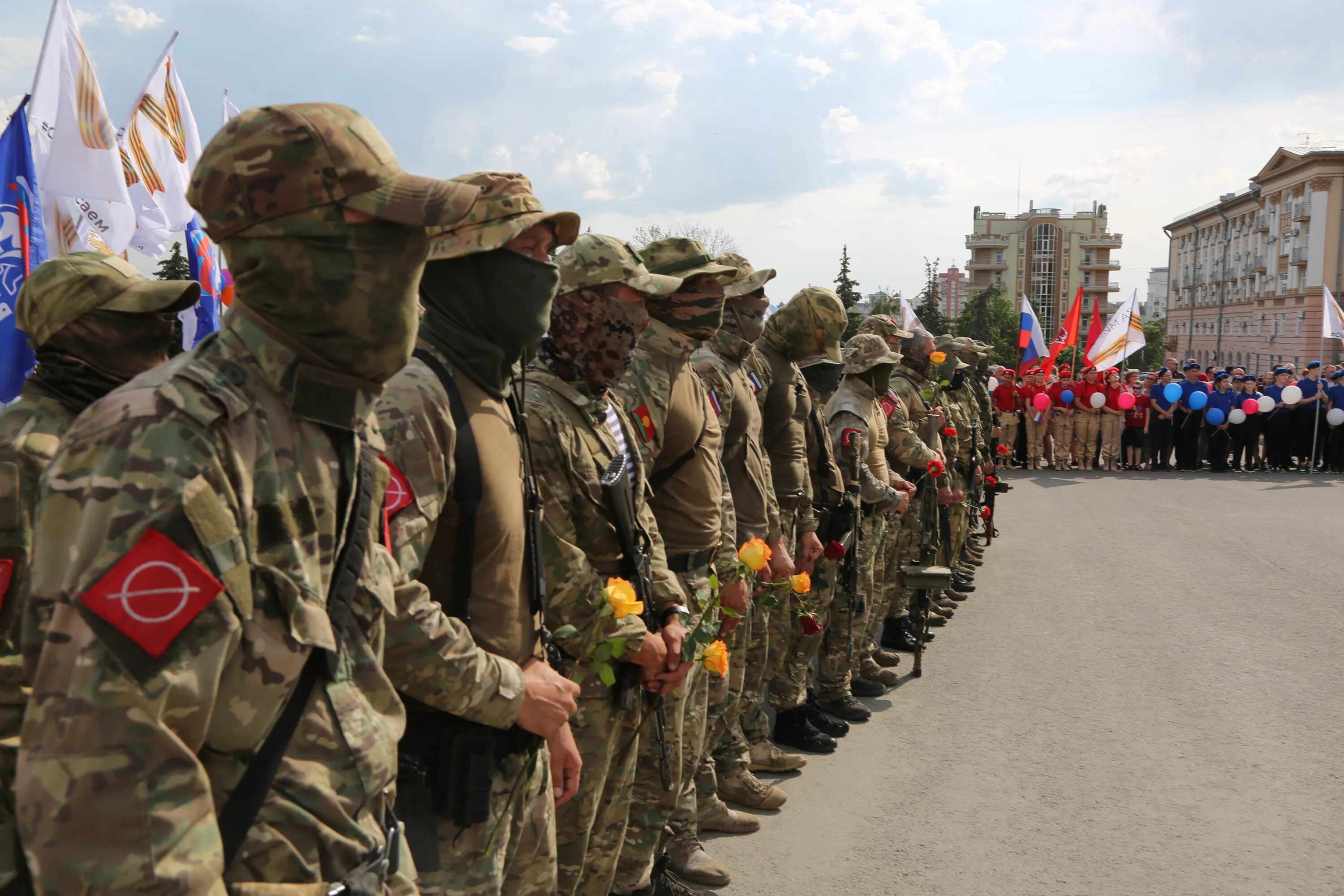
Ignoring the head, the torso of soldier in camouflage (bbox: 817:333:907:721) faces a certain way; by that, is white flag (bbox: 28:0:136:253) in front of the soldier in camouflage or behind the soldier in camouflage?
behind

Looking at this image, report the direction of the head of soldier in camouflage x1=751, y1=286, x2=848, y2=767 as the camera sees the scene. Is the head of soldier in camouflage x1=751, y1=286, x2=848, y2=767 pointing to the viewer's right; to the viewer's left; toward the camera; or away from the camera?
to the viewer's right

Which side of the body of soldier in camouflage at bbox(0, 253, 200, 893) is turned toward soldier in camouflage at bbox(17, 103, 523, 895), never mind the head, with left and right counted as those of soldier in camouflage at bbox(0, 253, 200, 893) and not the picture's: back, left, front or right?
right

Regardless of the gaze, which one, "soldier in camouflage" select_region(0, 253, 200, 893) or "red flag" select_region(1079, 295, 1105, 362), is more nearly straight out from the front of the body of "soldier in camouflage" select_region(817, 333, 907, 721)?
the red flag

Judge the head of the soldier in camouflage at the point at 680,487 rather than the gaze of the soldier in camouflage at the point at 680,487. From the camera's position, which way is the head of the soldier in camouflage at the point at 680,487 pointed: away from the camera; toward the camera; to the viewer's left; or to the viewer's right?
to the viewer's right

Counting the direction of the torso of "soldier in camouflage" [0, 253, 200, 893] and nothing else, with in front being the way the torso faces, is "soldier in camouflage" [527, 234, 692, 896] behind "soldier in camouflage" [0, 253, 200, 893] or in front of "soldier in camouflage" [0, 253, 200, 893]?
in front

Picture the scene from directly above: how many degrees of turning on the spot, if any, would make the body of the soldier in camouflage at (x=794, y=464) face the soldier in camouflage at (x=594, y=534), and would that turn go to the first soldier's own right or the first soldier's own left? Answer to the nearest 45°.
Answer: approximately 90° to the first soldier's own right

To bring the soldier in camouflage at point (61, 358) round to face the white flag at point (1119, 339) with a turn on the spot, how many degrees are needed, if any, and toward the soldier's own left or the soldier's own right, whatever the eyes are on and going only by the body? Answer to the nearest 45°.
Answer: approximately 45° to the soldier's own left

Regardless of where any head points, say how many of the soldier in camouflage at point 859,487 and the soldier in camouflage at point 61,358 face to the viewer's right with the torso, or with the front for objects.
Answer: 2

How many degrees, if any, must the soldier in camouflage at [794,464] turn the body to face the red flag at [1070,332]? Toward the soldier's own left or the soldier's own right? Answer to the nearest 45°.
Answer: approximately 90° to the soldier's own left

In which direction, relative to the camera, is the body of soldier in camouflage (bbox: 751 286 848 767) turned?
to the viewer's right

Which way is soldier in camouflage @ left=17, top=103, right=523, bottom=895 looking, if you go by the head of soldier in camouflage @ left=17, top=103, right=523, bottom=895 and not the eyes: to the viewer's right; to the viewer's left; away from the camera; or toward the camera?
to the viewer's right

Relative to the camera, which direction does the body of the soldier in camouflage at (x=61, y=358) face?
to the viewer's right

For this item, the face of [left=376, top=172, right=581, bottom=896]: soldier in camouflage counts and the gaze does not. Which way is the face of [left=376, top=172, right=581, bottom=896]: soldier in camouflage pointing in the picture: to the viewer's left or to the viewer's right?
to the viewer's right

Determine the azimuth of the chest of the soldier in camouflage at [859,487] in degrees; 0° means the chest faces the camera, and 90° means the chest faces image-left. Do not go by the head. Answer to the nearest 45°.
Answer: approximately 270°
